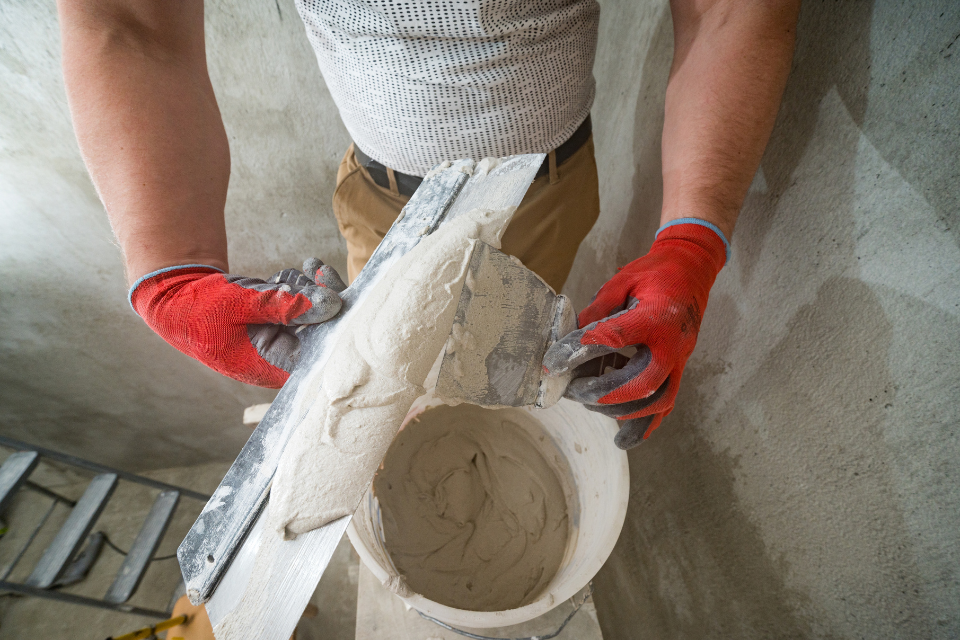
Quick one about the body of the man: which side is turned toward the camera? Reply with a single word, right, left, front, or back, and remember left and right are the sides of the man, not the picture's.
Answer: front
